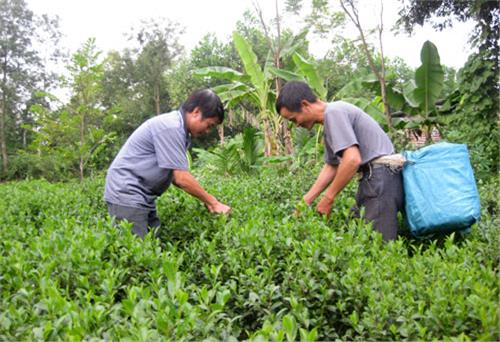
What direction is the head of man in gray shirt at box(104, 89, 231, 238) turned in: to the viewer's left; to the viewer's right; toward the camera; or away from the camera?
to the viewer's right

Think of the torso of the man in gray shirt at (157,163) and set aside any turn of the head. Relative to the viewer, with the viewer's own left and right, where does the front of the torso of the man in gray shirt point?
facing to the right of the viewer

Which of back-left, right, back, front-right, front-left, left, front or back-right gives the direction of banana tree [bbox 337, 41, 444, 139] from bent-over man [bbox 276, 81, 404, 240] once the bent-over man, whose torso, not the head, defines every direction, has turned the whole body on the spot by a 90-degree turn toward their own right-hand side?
front

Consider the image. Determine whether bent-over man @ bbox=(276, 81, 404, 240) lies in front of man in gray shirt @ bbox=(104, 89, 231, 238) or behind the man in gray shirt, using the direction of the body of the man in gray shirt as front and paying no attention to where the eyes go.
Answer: in front

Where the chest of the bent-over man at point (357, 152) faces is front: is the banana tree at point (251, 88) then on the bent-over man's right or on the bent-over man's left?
on the bent-over man's right

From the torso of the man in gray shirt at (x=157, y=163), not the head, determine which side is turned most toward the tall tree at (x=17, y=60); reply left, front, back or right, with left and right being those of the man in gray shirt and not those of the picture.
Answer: left

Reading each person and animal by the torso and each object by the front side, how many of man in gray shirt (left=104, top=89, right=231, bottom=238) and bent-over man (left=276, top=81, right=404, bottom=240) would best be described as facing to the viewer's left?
1

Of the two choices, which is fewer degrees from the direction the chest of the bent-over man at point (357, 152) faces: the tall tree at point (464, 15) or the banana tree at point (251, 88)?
the banana tree

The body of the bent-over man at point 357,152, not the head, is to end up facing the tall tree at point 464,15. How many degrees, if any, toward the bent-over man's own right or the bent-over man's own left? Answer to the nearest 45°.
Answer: approximately 90° to the bent-over man's own right

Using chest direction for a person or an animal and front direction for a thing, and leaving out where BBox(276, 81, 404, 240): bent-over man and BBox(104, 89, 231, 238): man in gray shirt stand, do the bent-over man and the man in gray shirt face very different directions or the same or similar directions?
very different directions

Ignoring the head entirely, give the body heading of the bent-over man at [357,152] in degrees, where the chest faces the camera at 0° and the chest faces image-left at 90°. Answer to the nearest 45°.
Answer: approximately 90°

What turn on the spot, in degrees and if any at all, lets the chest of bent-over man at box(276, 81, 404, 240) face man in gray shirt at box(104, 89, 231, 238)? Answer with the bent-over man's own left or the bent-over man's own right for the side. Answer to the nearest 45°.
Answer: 0° — they already face them

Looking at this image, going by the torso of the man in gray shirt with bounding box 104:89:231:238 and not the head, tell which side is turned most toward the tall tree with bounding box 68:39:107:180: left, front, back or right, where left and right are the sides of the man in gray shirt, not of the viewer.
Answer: left
